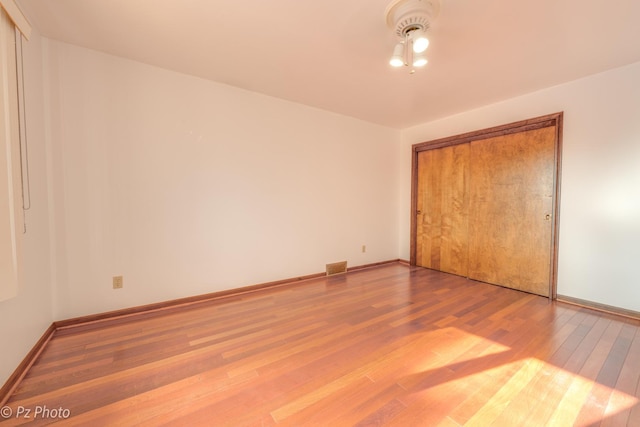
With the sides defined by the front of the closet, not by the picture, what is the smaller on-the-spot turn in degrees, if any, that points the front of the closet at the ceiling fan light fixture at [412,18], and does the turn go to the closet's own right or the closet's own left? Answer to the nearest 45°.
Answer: approximately 45° to the closet's own left

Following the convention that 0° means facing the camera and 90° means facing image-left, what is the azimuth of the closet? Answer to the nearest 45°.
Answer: approximately 45°
